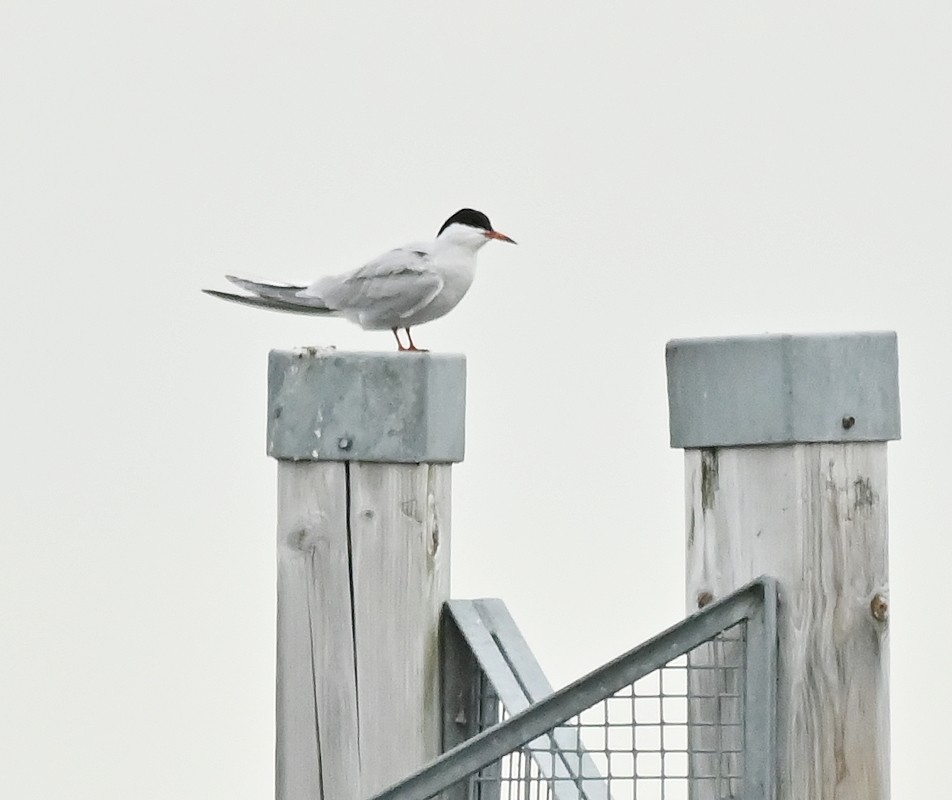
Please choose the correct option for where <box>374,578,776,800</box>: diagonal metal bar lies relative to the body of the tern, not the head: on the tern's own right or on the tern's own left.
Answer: on the tern's own right

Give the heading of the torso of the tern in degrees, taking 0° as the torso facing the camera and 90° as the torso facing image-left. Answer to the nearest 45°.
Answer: approximately 270°

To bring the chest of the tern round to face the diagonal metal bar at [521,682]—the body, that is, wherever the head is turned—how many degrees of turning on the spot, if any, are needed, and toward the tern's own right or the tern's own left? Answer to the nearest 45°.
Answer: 0° — it already faces it

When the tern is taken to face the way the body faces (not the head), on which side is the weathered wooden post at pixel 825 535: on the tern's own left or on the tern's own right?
on the tern's own right
